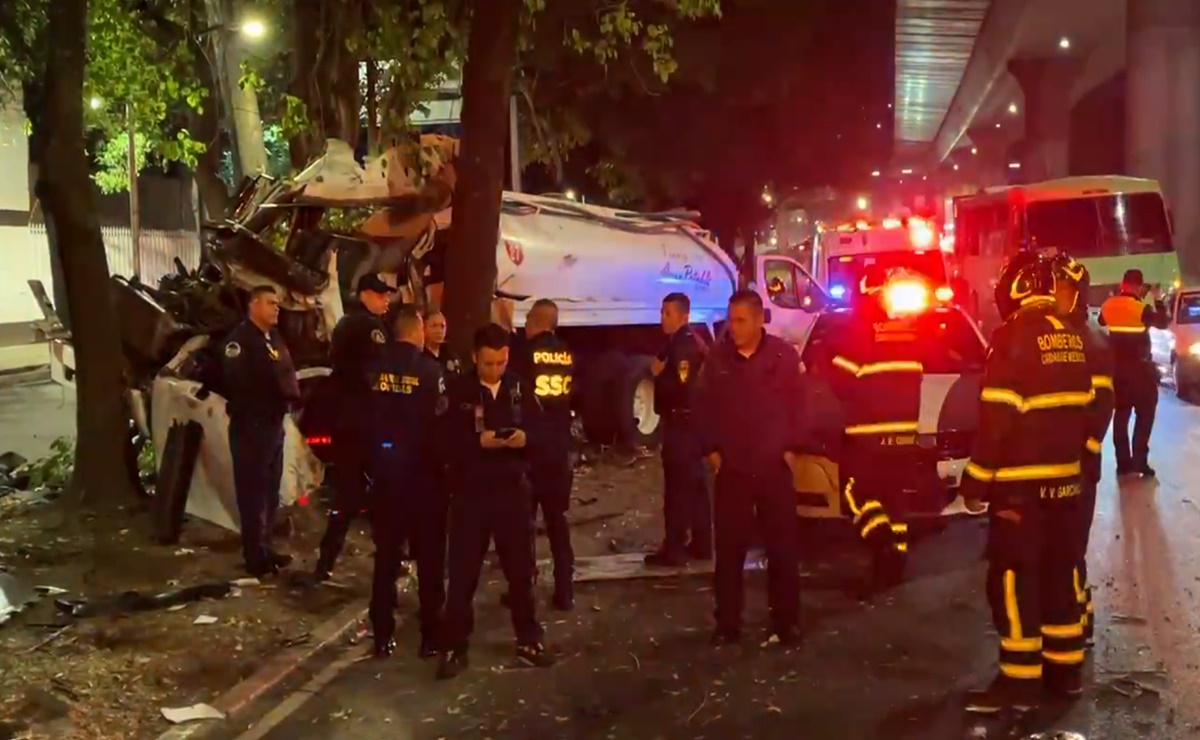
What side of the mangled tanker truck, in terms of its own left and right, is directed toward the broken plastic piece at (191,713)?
left

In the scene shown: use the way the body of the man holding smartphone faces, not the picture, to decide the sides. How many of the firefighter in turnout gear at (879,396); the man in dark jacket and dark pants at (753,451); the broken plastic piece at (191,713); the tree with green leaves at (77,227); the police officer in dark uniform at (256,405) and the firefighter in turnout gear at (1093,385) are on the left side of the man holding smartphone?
3

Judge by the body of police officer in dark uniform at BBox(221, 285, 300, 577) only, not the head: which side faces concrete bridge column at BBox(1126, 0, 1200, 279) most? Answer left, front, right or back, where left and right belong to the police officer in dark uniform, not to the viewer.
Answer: left

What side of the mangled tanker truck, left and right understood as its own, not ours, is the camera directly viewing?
left

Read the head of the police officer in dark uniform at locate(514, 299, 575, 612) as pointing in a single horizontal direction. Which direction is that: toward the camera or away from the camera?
away from the camera

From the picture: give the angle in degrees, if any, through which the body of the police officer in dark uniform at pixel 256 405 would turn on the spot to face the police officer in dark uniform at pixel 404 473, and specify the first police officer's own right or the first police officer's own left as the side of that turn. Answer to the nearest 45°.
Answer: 0° — they already face them

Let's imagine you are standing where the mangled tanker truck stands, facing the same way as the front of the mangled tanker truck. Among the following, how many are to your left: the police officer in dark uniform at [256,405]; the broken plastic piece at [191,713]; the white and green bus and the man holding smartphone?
3

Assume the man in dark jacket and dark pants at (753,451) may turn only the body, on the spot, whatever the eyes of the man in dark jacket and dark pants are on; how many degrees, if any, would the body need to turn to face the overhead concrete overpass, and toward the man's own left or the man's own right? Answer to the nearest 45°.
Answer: approximately 180°

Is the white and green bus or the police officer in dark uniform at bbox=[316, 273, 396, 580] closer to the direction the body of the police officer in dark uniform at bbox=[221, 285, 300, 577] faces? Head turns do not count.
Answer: the police officer in dark uniform

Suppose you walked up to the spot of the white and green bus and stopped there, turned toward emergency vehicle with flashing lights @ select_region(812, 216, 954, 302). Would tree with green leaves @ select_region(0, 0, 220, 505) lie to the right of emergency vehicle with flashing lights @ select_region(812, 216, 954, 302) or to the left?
left

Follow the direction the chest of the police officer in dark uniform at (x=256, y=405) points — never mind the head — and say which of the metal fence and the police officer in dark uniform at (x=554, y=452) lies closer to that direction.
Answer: the police officer in dark uniform

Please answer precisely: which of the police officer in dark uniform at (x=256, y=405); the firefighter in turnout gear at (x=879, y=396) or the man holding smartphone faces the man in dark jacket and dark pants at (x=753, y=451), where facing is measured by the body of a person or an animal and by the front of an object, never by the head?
the police officer in dark uniform at (x=256, y=405)

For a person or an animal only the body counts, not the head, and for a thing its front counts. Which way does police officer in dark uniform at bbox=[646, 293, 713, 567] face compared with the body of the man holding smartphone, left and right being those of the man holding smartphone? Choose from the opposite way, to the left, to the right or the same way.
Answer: to the right

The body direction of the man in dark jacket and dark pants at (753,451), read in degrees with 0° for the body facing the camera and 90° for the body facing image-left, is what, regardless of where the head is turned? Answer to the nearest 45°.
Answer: approximately 0°
